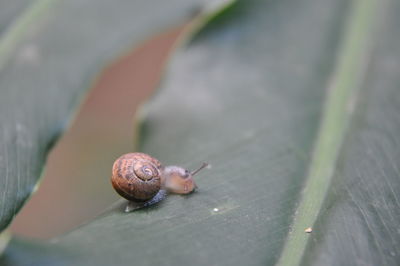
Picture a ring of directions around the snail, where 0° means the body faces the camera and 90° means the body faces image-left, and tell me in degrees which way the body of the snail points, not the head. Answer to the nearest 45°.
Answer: approximately 270°
